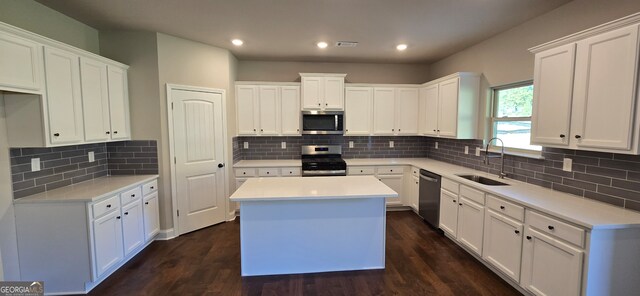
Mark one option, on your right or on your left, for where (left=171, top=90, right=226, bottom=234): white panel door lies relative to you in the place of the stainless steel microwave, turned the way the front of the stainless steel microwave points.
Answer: on your right

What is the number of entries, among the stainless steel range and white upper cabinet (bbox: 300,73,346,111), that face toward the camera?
2

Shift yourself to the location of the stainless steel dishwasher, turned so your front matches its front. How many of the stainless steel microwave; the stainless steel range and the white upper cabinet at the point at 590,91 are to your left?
1

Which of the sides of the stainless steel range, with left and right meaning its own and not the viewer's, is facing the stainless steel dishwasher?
left

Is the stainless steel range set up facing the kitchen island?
yes

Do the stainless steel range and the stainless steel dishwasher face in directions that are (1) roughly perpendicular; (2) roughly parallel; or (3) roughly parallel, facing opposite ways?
roughly perpendicular

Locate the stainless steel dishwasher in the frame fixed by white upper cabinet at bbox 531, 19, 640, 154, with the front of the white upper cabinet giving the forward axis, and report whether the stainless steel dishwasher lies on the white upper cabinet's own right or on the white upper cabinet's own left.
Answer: on the white upper cabinet's own right

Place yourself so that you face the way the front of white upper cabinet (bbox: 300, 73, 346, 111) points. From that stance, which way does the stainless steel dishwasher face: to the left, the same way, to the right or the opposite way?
to the right

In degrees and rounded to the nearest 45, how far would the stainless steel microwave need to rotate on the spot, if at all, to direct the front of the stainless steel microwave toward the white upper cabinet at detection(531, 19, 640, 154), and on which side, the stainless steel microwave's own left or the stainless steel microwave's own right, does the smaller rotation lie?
approximately 45° to the stainless steel microwave's own left

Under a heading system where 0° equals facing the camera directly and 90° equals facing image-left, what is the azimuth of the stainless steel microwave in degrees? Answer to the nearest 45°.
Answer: approximately 0°

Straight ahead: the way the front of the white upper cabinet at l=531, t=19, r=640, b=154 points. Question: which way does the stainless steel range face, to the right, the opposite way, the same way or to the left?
to the left

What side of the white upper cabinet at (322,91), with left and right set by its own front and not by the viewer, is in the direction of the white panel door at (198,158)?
right
